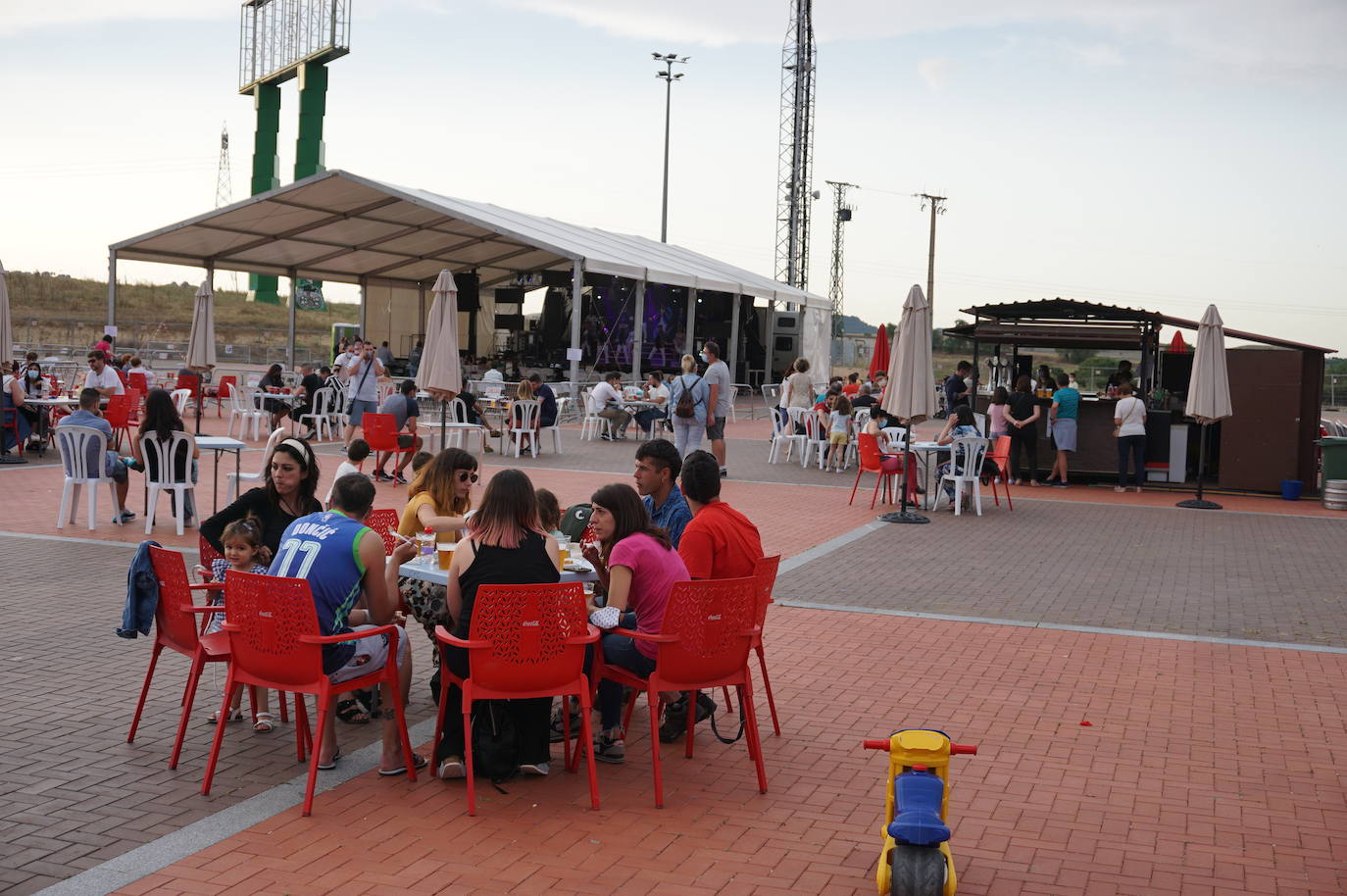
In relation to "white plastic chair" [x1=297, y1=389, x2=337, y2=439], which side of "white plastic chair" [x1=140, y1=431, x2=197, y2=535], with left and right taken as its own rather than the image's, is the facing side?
front

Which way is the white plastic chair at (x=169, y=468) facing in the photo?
away from the camera

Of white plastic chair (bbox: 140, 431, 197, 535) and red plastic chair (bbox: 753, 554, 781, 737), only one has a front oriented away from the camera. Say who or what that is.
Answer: the white plastic chair

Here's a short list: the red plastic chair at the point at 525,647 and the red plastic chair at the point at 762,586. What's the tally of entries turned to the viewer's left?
1

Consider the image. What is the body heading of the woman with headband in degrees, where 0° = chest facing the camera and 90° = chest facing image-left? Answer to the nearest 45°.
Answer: approximately 45°

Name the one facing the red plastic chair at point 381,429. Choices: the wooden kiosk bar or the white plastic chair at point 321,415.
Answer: the wooden kiosk bar

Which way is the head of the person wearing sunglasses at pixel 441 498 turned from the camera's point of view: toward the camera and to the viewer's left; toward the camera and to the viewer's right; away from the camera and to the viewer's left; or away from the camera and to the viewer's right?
toward the camera and to the viewer's right

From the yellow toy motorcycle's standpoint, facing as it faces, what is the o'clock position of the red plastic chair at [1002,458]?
The red plastic chair is roughly at 12 o'clock from the yellow toy motorcycle.

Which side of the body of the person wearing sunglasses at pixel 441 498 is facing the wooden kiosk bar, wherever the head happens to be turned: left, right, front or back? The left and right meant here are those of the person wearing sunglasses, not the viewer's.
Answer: left
